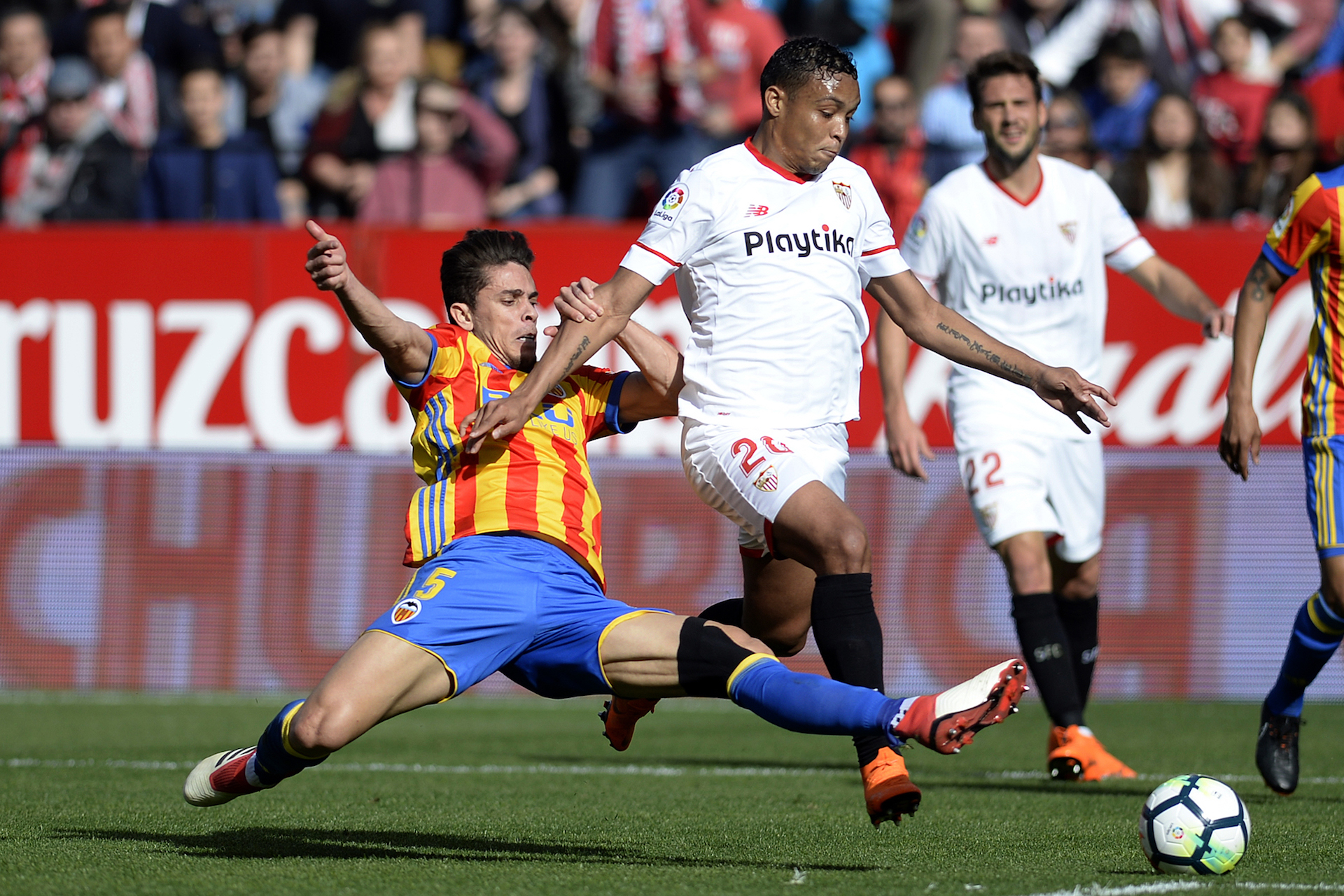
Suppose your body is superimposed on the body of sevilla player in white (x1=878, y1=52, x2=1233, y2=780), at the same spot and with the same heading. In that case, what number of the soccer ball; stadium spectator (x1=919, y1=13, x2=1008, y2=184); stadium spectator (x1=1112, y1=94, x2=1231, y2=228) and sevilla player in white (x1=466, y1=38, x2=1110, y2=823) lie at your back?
2

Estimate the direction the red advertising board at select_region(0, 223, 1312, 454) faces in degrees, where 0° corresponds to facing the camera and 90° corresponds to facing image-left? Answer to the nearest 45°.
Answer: approximately 0°

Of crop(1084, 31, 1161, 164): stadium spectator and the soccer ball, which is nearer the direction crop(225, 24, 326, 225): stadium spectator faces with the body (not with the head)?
the soccer ball

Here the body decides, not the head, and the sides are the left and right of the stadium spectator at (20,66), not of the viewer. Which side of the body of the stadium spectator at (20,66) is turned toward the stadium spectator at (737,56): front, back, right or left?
left

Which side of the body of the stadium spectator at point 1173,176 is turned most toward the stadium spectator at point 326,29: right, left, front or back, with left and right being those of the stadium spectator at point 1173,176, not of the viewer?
right

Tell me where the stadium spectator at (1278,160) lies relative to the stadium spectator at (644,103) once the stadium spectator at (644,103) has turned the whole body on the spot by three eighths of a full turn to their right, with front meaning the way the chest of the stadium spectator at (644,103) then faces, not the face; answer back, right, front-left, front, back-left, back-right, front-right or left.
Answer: back-right

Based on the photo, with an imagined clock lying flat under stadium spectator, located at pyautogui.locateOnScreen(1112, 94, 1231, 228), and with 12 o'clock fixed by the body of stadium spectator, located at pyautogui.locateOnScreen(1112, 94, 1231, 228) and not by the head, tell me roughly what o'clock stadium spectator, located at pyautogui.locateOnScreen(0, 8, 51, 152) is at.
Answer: stadium spectator, located at pyautogui.locateOnScreen(0, 8, 51, 152) is roughly at 3 o'clock from stadium spectator, located at pyautogui.locateOnScreen(1112, 94, 1231, 228).

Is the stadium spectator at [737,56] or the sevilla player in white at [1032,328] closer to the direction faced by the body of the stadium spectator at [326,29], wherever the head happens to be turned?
the sevilla player in white

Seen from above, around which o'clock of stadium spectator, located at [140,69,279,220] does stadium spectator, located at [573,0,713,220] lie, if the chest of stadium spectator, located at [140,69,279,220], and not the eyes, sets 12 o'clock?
stadium spectator, located at [573,0,713,220] is roughly at 9 o'clock from stadium spectator, located at [140,69,279,220].
